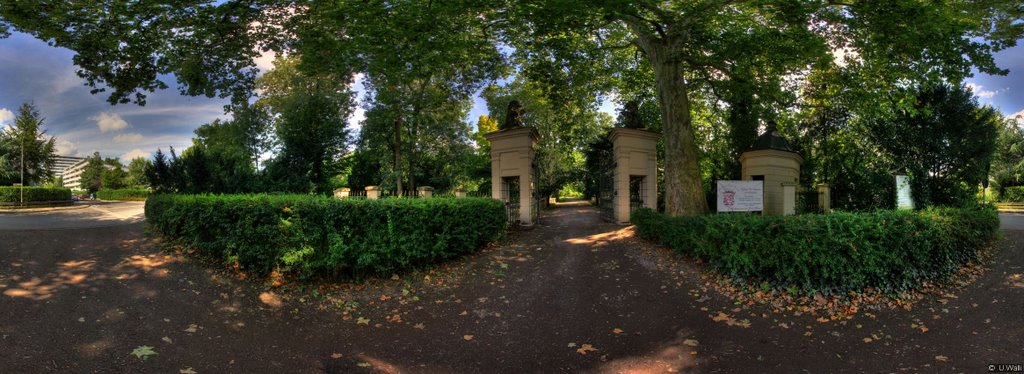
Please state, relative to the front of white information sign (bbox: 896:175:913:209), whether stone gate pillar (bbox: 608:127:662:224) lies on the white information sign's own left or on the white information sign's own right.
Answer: on the white information sign's own right

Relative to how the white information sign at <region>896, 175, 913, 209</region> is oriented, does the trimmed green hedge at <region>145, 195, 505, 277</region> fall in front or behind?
in front

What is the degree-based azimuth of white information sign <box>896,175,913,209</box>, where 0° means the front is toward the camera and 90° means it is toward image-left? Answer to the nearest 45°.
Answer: approximately 0°

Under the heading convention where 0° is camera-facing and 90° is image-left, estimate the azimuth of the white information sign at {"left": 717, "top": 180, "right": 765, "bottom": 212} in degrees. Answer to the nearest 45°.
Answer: approximately 0°

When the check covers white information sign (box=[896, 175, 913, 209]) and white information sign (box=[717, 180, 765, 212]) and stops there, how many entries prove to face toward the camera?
2

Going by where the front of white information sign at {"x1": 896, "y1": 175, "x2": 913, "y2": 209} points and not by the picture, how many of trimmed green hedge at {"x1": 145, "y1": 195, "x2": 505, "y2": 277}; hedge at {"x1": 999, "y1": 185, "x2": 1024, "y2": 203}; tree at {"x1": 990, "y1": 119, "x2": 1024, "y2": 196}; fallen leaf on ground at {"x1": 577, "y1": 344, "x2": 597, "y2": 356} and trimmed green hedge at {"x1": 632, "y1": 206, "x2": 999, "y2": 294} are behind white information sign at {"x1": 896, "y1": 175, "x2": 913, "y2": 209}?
2

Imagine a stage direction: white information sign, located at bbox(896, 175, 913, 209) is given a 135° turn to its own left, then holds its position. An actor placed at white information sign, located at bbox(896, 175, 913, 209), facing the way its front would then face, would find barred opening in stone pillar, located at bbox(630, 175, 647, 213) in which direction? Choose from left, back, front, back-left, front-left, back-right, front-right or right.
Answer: back-left
